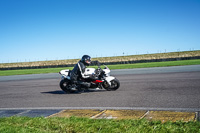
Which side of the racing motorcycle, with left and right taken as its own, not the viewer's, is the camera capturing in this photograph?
right

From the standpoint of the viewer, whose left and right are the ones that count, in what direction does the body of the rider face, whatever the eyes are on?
facing to the right of the viewer
